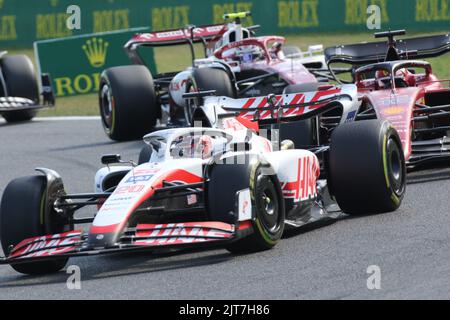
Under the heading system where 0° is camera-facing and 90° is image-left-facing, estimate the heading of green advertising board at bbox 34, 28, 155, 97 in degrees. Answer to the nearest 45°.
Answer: approximately 0°
